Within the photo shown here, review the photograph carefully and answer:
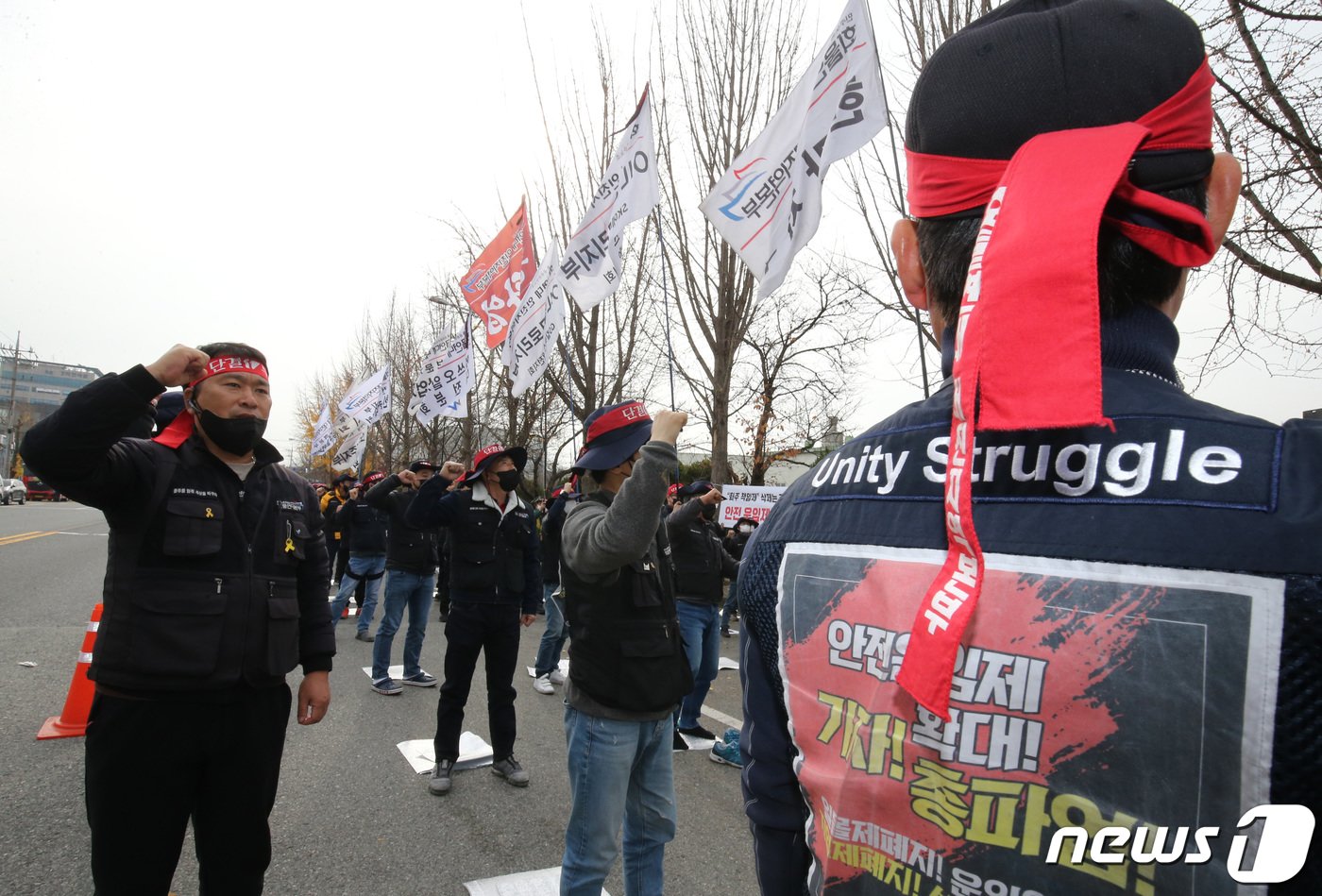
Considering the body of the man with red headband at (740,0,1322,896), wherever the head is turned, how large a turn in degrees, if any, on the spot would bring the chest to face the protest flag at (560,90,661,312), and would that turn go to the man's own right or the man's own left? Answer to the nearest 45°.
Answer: approximately 45° to the man's own left

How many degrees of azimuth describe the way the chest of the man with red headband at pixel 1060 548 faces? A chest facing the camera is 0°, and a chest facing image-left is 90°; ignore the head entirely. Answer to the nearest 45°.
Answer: approximately 180°

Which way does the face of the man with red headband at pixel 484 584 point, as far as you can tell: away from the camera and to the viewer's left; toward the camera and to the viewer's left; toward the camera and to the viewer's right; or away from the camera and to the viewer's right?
toward the camera and to the viewer's right

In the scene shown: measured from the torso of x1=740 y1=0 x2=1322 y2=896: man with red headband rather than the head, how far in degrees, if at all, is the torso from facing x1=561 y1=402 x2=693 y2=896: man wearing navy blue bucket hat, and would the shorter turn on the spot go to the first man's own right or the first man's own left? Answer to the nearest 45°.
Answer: approximately 45° to the first man's own left

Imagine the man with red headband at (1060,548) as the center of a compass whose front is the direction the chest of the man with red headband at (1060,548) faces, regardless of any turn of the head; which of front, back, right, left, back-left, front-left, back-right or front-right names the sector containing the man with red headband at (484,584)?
front-left

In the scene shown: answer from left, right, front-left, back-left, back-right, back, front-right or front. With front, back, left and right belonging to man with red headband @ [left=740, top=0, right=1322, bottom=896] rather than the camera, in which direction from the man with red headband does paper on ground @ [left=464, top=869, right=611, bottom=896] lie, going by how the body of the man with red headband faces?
front-left

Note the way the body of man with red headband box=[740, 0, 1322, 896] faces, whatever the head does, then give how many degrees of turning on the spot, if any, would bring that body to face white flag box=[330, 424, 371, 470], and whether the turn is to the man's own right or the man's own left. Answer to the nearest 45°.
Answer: approximately 45° to the man's own left

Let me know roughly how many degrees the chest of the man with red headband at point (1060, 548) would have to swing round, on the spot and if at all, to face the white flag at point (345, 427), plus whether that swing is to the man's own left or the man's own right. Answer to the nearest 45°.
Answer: approximately 45° to the man's own left

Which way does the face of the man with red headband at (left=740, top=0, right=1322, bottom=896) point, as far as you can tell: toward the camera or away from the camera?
away from the camera
